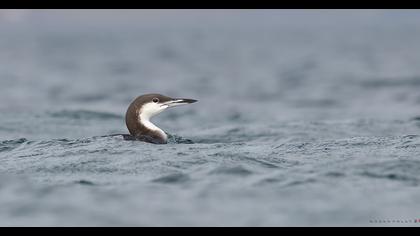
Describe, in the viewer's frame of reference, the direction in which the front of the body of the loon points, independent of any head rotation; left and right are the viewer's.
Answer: facing to the right of the viewer
